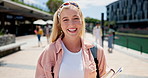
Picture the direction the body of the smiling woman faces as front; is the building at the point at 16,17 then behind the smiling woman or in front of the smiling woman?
behind

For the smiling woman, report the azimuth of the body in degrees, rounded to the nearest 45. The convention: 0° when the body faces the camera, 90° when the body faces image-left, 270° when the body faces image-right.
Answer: approximately 0°

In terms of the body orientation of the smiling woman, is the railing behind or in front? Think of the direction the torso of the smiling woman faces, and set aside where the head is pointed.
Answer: behind

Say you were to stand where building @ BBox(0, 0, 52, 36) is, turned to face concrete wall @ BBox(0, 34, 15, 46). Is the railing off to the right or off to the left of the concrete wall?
left

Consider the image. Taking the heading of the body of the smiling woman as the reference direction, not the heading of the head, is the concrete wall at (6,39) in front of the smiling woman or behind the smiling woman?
behind

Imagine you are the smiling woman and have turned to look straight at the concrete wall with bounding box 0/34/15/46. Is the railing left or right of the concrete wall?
right
